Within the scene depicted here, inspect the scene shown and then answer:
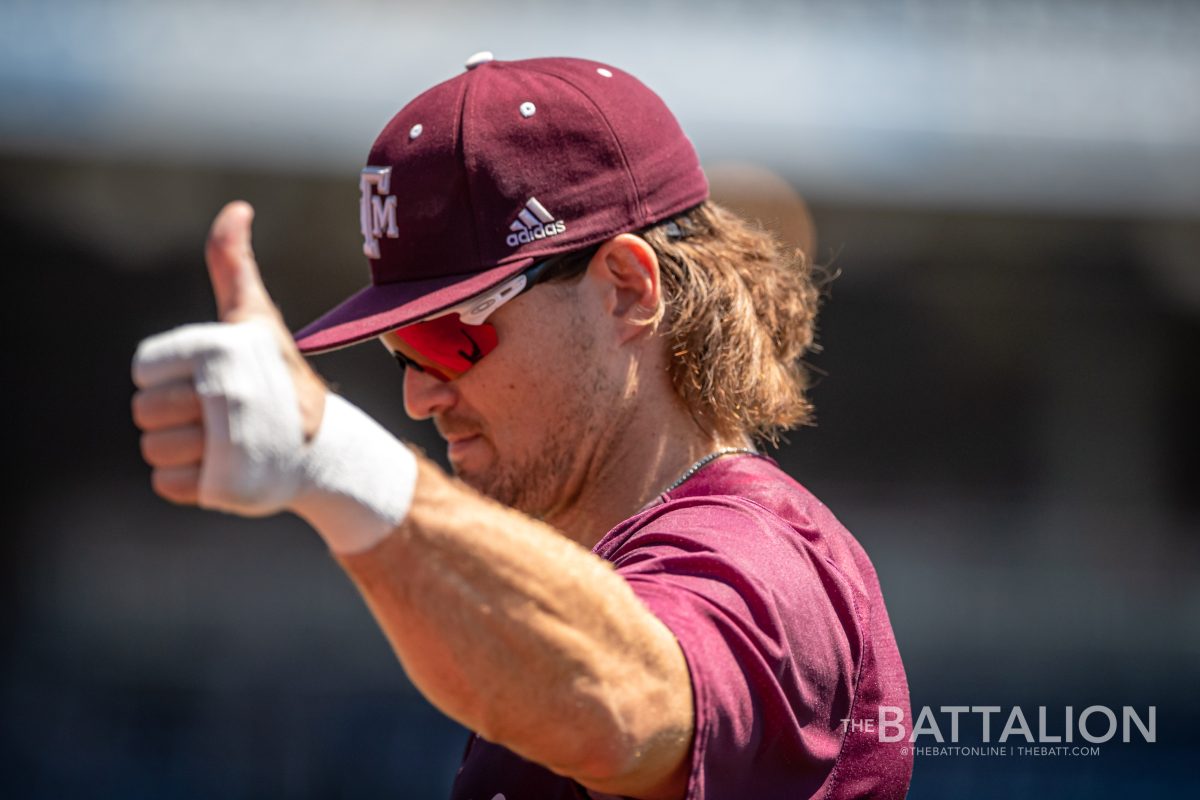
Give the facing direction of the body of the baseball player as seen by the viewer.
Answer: to the viewer's left

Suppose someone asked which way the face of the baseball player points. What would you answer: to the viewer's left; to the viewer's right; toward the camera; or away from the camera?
to the viewer's left
